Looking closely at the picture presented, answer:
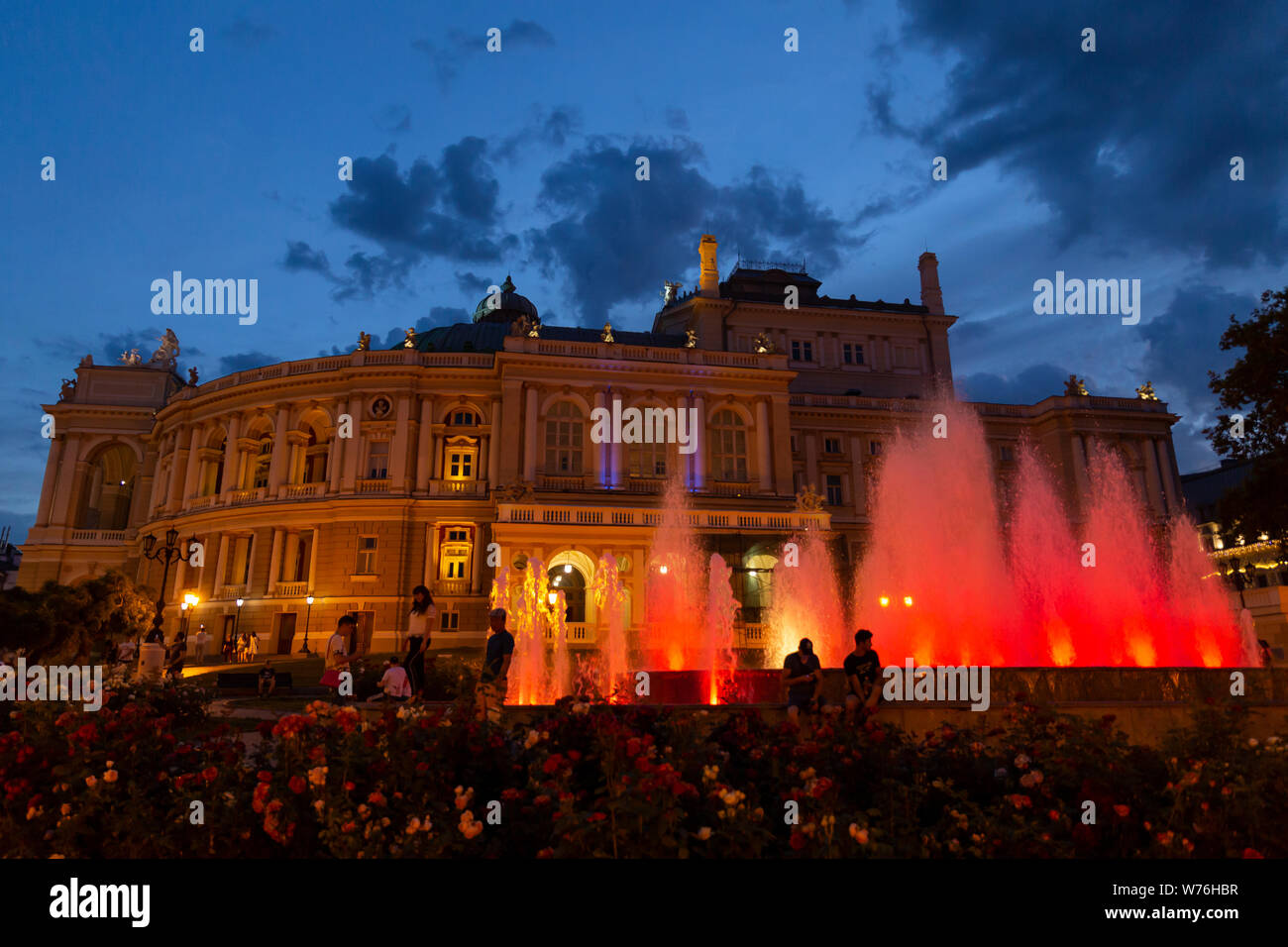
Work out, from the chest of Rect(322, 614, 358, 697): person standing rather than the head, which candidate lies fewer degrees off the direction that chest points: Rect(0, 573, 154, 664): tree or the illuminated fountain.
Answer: the illuminated fountain

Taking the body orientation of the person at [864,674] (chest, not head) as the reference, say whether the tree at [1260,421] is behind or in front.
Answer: behind

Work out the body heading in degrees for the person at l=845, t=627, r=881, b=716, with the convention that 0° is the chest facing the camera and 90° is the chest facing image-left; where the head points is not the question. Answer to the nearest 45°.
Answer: approximately 0°
